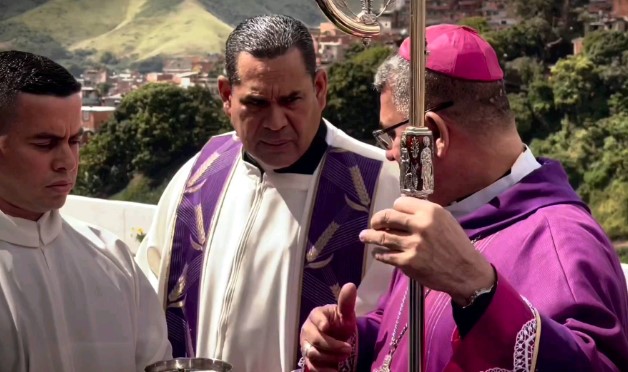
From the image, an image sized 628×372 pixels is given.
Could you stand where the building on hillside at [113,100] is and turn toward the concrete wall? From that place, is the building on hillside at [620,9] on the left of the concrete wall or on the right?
left

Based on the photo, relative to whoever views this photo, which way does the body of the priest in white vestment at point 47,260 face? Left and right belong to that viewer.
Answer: facing the viewer and to the right of the viewer

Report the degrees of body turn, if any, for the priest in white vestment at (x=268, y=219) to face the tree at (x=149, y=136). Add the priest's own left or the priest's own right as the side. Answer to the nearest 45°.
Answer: approximately 180°

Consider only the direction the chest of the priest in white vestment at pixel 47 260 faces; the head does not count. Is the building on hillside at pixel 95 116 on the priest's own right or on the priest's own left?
on the priest's own left

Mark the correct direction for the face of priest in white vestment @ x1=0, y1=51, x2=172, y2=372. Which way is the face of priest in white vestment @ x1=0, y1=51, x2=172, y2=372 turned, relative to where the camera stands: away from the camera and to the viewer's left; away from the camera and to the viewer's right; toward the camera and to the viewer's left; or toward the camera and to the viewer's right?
toward the camera and to the viewer's right

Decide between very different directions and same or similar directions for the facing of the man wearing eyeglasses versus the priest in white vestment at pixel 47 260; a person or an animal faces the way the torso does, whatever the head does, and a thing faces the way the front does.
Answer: very different directions

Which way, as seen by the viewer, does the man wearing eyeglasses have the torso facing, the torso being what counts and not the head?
to the viewer's left

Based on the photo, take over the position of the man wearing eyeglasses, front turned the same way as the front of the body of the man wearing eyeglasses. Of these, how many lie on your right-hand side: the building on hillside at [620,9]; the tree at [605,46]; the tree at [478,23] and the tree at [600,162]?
4

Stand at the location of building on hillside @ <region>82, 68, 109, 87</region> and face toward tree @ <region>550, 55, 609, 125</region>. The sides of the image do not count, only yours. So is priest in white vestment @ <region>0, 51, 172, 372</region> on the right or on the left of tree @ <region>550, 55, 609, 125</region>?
right

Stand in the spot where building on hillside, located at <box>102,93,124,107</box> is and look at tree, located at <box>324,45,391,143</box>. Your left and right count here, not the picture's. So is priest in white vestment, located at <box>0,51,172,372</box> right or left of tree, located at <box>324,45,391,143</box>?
right

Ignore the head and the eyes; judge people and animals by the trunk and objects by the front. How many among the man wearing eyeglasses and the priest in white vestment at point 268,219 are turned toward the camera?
1

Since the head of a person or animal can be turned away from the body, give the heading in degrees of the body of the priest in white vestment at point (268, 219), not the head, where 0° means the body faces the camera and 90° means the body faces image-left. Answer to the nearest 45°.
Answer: approximately 0°
